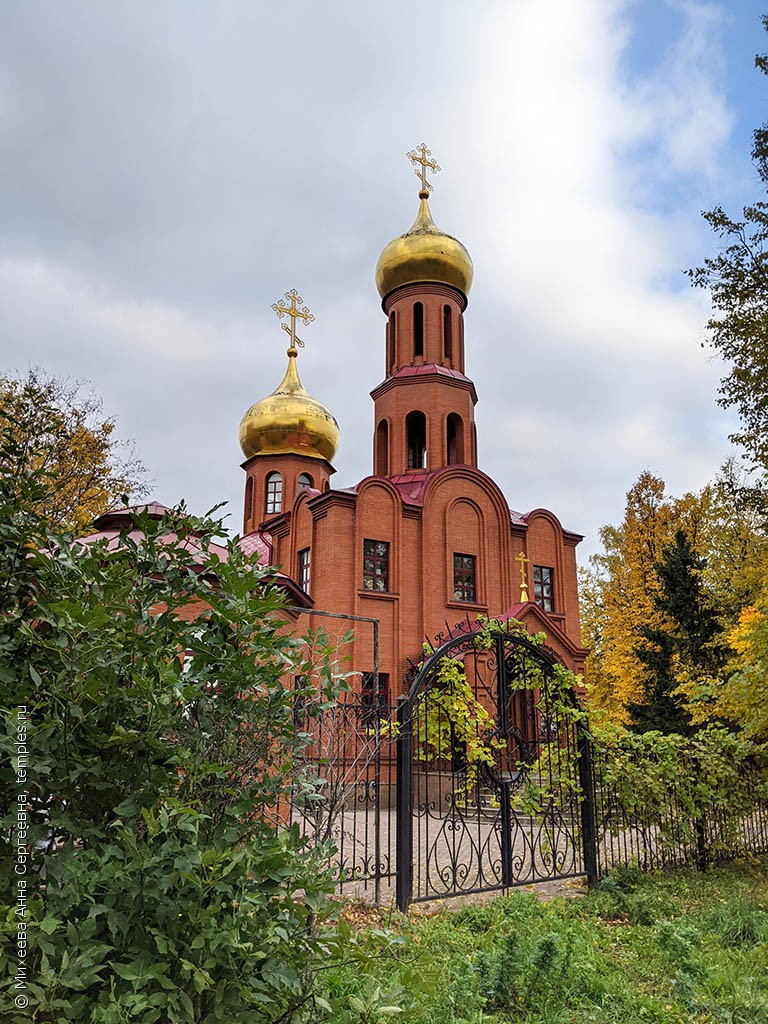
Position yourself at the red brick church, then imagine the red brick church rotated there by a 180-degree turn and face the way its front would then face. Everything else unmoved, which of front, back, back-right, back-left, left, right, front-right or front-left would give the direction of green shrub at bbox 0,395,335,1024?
back-left

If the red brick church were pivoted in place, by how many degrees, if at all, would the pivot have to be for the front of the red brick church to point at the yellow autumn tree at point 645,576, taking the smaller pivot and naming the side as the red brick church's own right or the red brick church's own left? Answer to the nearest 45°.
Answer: approximately 90° to the red brick church's own left

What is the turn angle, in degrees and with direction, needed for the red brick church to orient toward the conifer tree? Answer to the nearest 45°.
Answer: approximately 45° to its left

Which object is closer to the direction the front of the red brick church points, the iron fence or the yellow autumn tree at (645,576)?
the iron fence

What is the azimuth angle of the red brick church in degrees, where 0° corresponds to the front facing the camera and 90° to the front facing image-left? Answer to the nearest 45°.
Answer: approximately 315°
